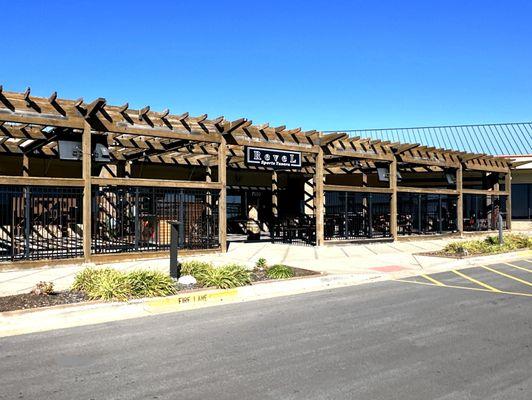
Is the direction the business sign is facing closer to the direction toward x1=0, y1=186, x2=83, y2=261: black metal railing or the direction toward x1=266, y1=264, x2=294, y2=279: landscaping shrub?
the landscaping shrub

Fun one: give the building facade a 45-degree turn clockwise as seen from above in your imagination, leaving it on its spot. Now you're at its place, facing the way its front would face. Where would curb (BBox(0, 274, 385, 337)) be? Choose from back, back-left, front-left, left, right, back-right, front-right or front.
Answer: front

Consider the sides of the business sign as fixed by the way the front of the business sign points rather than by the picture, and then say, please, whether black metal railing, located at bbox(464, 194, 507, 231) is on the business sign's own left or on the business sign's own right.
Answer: on the business sign's own left

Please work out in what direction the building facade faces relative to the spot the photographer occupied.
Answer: facing the viewer and to the right of the viewer

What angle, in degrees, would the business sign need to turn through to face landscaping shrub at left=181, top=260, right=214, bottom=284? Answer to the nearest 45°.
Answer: approximately 45° to its right

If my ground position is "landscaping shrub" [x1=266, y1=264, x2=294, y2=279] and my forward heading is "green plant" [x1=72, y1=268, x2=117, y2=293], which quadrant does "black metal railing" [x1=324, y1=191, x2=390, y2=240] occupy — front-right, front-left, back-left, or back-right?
back-right

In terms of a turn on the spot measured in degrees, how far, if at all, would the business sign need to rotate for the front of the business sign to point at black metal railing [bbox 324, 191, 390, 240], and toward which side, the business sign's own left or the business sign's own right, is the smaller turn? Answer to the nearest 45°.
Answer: approximately 90° to the business sign's own left

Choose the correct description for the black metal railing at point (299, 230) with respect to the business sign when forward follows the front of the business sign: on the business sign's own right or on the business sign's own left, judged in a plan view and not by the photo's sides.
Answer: on the business sign's own left

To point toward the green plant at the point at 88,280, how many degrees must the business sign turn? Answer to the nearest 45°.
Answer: approximately 90° to its right

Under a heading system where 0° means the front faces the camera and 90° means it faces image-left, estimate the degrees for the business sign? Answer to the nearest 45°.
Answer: approximately 315°

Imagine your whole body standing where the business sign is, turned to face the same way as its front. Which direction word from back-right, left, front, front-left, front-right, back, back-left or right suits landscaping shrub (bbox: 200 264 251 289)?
front-right

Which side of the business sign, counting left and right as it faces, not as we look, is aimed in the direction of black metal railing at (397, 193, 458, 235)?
left
